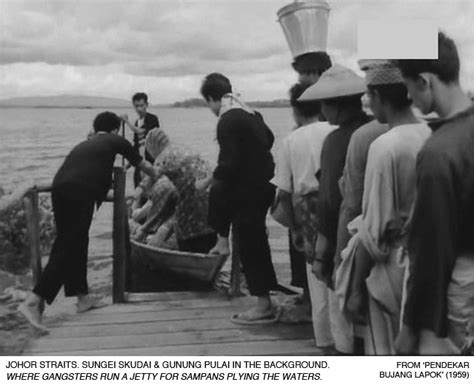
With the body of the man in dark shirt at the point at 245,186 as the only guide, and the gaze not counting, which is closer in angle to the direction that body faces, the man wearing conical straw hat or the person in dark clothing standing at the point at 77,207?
the person in dark clothing standing

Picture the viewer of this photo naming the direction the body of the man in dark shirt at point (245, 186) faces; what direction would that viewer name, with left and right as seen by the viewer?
facing to the left of the viewer

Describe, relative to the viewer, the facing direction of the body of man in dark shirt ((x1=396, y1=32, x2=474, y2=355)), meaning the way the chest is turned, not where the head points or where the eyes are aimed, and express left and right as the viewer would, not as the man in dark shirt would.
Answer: facing away from the viewer and to the left of the viewer

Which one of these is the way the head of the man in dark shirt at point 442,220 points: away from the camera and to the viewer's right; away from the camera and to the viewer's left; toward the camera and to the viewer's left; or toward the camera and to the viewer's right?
away from the camera and to the viewer's left

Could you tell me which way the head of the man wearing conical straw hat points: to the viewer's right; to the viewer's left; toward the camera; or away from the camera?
to the viewer's left

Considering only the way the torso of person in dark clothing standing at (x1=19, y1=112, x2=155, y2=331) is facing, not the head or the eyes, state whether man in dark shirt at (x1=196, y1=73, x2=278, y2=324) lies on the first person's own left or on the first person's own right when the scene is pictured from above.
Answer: on the first person's own right

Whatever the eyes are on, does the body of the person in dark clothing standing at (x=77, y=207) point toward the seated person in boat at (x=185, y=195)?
yes
